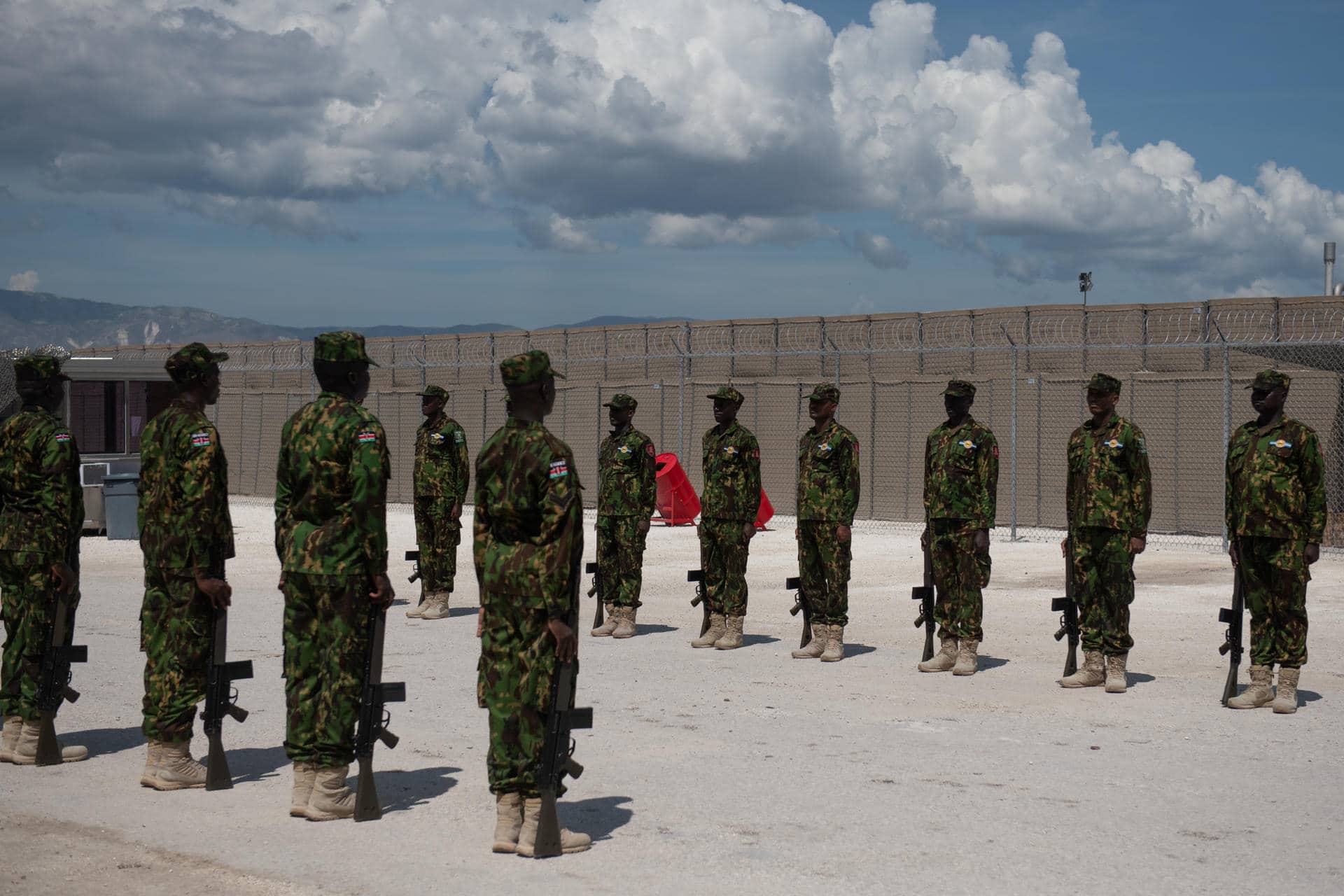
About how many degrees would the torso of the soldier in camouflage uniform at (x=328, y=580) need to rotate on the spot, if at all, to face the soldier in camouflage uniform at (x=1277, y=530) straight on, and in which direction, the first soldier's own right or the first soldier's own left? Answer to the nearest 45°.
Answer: approximately 45° to the first soldier's own right

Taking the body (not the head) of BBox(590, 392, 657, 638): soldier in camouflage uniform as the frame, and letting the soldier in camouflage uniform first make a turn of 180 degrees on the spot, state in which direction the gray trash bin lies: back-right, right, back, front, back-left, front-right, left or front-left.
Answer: left

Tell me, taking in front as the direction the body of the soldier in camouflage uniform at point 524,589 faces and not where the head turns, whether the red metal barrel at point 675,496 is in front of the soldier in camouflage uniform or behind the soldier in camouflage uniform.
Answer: in front

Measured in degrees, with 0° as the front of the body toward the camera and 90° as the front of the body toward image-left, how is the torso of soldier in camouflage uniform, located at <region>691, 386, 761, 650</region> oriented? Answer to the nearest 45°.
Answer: approximately 45°

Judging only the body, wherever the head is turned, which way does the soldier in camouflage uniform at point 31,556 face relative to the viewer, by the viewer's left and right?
facing away from the viewer and to the right of the viewer

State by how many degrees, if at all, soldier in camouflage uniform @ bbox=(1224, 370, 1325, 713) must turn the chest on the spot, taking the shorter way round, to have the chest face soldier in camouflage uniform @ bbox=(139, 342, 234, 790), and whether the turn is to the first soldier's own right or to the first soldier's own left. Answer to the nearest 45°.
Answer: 0° — they already face them

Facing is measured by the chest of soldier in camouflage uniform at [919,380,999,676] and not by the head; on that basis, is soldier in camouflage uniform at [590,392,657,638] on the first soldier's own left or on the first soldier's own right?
on the first soldier's own right

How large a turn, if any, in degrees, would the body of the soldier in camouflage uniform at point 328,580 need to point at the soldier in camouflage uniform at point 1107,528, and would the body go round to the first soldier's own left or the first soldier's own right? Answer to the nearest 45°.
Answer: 0° — they already face them

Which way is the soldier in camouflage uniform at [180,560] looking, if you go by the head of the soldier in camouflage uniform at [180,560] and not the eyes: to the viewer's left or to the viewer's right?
to the viewer's right

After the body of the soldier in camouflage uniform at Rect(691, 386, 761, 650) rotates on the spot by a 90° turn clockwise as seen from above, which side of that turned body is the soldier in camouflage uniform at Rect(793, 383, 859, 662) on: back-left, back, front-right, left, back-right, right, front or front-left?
back

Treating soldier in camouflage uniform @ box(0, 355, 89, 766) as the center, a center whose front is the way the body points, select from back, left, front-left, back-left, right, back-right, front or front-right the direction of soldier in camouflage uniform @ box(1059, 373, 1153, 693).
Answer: front-right

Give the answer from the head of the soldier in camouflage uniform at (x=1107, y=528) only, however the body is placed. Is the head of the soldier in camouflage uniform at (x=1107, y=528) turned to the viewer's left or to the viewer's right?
to the viewer's left

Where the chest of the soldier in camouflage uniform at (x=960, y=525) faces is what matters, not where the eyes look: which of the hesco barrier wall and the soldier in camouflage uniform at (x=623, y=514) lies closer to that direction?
the soldier in camouflage uniform
